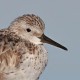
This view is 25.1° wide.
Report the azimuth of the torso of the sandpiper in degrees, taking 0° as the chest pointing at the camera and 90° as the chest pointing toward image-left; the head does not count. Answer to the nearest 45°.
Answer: approximately 270°
